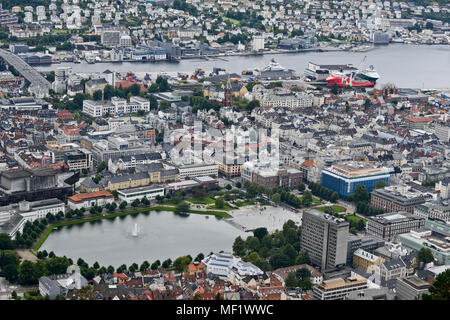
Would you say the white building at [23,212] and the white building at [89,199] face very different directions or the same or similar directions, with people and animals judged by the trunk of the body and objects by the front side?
same or similar directions

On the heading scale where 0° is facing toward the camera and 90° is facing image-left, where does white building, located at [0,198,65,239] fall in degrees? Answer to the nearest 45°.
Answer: approximately 315°

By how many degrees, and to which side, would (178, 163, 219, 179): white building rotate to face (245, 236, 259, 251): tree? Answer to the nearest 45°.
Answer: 0° — it already faces it

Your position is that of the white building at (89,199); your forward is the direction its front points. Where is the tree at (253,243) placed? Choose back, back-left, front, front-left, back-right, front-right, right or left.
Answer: front

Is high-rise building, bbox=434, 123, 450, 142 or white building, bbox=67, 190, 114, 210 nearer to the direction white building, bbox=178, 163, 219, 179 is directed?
the white building

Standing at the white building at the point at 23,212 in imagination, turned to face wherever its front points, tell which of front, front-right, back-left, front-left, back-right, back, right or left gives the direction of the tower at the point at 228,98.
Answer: left

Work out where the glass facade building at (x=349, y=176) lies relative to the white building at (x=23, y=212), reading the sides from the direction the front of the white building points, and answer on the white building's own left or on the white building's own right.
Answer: on the white building's own left

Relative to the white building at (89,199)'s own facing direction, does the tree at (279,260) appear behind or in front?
in front

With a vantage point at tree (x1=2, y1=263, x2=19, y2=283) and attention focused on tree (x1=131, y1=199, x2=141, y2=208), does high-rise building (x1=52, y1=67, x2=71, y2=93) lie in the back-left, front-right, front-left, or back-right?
front-left

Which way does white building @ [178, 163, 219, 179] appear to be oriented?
toward the camera

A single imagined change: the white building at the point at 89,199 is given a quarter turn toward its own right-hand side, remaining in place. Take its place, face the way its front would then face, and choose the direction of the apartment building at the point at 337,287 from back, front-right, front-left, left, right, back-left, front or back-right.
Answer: left

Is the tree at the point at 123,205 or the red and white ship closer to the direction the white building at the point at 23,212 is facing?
the tree

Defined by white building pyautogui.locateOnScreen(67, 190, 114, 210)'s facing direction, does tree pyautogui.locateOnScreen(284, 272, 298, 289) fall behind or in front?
in front

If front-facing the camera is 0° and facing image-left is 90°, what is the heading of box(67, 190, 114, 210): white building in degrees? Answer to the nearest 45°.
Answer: approximately 315°

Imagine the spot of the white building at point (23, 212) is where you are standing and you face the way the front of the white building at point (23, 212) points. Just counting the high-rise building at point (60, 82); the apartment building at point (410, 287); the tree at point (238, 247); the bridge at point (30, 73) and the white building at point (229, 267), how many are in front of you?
3

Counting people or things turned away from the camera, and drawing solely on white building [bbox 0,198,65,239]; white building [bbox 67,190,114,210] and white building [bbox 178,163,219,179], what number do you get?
0

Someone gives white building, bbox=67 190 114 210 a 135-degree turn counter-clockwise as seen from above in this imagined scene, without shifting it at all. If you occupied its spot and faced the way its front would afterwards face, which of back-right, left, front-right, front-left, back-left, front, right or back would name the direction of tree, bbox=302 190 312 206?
right

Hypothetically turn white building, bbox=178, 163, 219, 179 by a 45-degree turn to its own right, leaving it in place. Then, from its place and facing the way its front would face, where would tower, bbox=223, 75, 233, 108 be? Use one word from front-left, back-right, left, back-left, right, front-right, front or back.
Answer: back-right

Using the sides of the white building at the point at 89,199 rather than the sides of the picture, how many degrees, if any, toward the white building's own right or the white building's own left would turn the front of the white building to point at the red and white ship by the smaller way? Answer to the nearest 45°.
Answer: approximately 90° to the white building's own left

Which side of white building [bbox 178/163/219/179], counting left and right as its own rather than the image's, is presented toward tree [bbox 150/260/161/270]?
front
